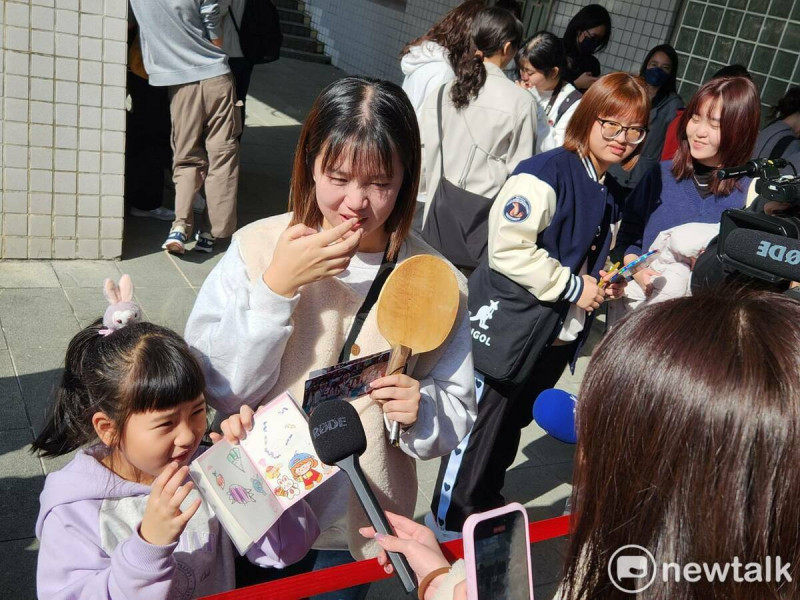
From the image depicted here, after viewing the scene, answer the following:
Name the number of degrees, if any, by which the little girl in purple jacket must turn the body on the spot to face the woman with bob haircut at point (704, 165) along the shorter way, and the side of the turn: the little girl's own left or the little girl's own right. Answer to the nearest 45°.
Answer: approximately 90° to the little girl's own left

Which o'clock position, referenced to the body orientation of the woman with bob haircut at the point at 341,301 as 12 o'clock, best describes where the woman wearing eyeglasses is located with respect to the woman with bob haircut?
The woman wearing eyeglasses is roughly at 7 o'clock from the woman with bob haircut.

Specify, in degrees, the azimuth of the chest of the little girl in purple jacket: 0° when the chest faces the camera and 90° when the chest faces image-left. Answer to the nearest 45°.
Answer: approximately 315°

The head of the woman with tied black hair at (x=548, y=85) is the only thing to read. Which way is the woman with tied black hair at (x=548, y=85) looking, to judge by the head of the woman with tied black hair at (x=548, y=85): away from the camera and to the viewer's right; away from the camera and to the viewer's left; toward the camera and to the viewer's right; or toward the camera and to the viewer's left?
toward the camera and to the viewer's left

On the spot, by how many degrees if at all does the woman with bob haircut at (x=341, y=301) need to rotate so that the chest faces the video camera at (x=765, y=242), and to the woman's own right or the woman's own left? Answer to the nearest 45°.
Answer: approximately 90° to the woman's own left

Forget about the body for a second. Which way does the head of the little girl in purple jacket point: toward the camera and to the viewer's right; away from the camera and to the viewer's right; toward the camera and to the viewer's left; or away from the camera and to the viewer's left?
toward the camera and to the viewer's right

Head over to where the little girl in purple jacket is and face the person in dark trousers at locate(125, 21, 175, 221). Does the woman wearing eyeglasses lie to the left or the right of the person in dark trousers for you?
right

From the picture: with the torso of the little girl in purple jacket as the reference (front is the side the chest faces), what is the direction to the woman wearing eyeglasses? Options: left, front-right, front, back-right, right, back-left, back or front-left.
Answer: left
